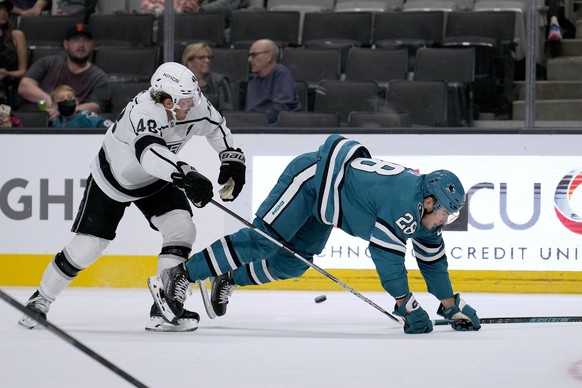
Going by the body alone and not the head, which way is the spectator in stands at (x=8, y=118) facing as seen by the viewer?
toward the camera

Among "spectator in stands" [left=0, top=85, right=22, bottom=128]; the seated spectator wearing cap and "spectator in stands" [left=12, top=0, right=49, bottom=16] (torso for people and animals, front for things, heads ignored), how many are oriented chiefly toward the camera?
3

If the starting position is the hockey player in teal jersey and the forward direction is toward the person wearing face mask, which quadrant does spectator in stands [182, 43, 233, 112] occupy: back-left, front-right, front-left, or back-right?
front-right

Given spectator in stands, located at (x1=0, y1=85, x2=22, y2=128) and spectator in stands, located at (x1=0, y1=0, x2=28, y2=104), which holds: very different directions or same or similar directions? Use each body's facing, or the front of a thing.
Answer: same or similar directions

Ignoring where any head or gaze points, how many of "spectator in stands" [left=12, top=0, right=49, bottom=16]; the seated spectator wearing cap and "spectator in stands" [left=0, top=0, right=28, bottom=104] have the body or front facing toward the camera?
3

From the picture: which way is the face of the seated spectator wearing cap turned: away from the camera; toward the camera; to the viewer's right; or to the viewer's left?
toward the camera

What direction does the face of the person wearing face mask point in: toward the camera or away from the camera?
toward the camera

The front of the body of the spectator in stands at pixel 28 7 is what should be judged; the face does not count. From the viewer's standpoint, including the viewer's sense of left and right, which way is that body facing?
facing the viewer

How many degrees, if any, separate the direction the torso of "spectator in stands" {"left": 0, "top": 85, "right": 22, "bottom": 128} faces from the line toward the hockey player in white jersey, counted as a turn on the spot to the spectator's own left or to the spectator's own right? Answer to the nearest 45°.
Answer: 0° — they already face them

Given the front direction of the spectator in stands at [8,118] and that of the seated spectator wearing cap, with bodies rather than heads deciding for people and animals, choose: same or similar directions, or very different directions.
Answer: same or similar directions

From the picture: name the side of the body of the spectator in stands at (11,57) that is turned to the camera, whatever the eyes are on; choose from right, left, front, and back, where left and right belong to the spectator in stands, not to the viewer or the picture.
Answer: front

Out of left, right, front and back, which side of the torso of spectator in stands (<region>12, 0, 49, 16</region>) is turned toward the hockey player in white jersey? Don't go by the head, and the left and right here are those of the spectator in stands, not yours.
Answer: front

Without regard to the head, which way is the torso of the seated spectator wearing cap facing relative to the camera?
toward the camera

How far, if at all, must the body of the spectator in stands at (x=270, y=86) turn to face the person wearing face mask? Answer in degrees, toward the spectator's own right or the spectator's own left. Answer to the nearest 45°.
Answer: approximately 45° to the spectator's own right
